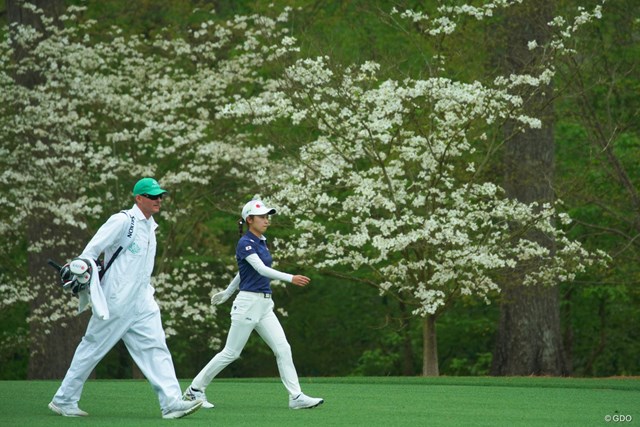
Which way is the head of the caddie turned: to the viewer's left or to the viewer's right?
to the viewer's right

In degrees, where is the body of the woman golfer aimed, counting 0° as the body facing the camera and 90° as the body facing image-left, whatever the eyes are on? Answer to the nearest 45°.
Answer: approximately 270°

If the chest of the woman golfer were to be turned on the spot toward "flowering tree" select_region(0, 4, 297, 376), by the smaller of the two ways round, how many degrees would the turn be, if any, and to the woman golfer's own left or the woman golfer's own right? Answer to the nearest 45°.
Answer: approximately 90° to the woman golfer's own left

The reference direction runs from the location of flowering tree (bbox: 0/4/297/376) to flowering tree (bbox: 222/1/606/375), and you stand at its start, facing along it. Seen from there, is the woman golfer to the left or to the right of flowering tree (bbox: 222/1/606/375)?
right

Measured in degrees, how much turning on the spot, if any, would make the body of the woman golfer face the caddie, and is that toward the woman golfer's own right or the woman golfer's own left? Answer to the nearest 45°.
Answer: approximately 135° to the woman golfer's own right

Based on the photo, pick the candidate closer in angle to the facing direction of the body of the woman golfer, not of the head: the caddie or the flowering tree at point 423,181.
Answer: the flowering tree
